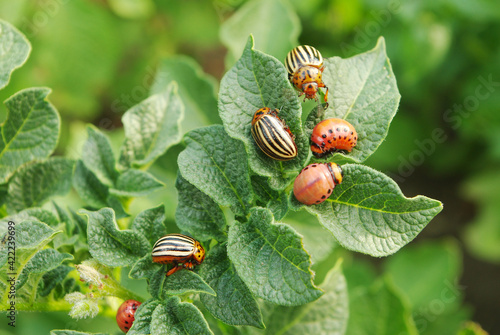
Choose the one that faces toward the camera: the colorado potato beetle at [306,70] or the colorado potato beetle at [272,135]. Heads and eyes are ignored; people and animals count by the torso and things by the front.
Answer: the colorado potato beetle at [306,70]

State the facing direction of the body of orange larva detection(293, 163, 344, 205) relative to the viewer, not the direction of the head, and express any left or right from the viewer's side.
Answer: facing away from the viewer and to the right of the viewer

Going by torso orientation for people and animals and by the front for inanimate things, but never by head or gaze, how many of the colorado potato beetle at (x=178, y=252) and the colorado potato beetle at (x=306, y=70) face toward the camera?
1

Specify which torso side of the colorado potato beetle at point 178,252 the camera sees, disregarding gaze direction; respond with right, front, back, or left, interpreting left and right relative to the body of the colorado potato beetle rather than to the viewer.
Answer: right

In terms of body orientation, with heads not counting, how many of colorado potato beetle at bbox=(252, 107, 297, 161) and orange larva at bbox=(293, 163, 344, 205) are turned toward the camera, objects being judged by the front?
0

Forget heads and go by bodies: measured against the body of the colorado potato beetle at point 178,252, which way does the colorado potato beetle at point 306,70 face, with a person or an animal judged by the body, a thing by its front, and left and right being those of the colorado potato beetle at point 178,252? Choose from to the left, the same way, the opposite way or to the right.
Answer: to the right

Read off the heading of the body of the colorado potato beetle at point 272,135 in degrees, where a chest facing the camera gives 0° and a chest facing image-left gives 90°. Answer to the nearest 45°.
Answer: approximately 135°

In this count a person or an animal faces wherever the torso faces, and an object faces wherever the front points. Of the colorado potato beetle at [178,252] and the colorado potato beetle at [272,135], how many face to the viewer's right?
1

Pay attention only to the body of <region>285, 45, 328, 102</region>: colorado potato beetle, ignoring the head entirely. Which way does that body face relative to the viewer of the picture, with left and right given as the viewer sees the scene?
facing the viewer
